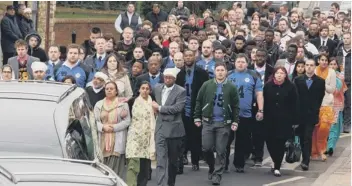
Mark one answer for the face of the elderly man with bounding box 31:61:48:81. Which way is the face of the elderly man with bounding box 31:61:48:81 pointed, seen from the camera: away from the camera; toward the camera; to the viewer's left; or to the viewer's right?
toward the camera

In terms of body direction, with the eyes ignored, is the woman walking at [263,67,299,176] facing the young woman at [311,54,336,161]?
no

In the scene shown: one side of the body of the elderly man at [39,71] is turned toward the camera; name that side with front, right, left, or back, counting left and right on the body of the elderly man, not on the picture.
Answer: front

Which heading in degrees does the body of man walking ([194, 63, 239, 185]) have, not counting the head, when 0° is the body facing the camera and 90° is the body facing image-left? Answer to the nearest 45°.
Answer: approximately 0°

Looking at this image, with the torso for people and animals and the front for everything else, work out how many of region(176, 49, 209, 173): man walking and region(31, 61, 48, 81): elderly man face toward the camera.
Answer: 2

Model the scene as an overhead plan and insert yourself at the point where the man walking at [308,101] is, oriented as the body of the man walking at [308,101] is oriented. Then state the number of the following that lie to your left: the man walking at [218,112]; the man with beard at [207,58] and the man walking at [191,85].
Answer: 0

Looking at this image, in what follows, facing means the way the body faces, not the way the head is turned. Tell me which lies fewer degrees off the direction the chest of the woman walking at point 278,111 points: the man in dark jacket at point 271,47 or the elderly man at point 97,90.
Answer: the elderly man

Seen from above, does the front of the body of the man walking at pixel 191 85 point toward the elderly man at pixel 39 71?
no

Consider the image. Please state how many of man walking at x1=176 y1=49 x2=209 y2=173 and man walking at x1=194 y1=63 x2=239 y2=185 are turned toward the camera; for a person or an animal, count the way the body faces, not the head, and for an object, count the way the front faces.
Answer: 2

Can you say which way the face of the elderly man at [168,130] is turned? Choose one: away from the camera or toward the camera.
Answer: toward the camera

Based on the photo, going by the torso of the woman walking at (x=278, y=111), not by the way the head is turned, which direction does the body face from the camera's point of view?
toward the camera

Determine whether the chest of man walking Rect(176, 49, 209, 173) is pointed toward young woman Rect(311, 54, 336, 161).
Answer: no

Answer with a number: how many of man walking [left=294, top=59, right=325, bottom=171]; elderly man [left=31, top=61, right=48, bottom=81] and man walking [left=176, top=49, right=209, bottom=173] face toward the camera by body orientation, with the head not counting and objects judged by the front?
3

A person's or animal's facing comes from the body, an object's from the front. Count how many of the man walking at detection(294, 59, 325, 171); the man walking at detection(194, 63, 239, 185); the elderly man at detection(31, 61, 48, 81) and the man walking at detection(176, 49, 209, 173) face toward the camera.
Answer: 4

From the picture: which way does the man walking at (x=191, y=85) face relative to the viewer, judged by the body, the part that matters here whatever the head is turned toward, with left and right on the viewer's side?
facing the viewer
